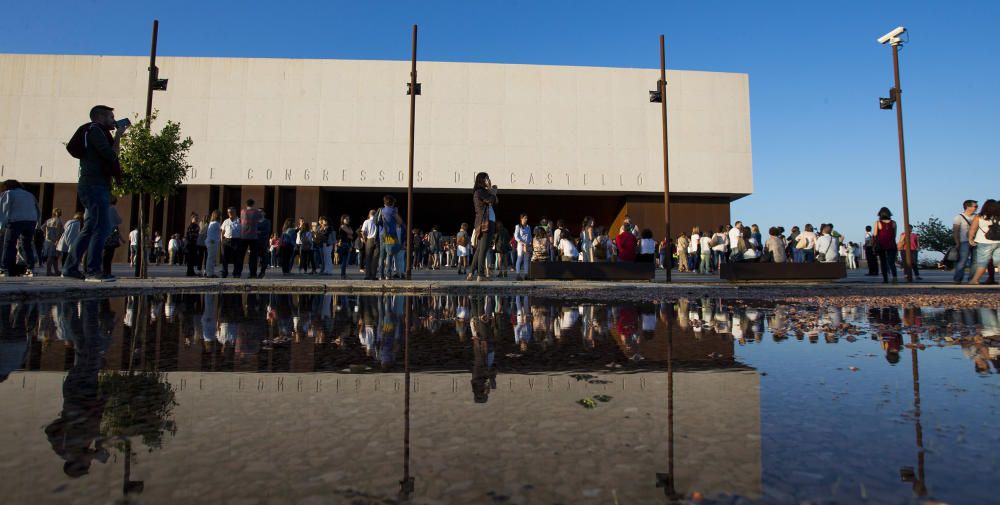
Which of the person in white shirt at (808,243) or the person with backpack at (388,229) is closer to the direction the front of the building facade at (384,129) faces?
the person with backpack

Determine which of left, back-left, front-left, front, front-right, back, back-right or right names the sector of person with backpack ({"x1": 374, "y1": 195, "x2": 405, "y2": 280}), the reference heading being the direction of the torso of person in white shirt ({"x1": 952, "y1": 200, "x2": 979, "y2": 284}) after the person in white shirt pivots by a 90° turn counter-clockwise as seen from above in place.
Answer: back-left

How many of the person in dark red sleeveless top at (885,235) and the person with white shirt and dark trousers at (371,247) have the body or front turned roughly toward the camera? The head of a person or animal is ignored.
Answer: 0

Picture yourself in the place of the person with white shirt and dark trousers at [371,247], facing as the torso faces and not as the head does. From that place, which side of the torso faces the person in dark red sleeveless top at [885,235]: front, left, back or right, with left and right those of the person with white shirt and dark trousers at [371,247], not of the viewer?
right

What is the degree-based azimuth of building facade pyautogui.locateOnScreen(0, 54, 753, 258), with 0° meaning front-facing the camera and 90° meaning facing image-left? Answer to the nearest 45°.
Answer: approximately 0°

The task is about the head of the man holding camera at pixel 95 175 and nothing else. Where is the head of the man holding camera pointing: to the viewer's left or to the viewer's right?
to the viewer's right

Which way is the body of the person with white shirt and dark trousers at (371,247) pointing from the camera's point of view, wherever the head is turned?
away from the camera

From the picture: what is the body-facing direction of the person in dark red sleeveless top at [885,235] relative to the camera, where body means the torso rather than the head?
away from the camera

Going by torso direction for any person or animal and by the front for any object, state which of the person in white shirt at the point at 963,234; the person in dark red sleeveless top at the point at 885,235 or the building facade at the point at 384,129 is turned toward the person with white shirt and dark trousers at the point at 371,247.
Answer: the building facade

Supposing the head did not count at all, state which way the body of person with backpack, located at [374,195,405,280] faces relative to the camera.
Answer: away from the camera

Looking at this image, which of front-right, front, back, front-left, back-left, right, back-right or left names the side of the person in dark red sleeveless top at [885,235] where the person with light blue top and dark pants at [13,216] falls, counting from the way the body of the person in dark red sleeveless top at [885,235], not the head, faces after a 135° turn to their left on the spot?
front

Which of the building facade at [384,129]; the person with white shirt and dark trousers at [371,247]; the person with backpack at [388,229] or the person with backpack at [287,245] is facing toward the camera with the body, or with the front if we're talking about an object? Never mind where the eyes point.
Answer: the building facade

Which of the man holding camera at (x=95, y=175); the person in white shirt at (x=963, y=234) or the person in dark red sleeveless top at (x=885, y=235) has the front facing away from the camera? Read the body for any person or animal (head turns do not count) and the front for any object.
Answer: the person in dark red sleeveless top

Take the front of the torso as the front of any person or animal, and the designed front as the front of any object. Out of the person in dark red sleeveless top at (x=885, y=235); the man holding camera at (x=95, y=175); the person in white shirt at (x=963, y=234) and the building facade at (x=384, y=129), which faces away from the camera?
the person in dark red sleeveless top
